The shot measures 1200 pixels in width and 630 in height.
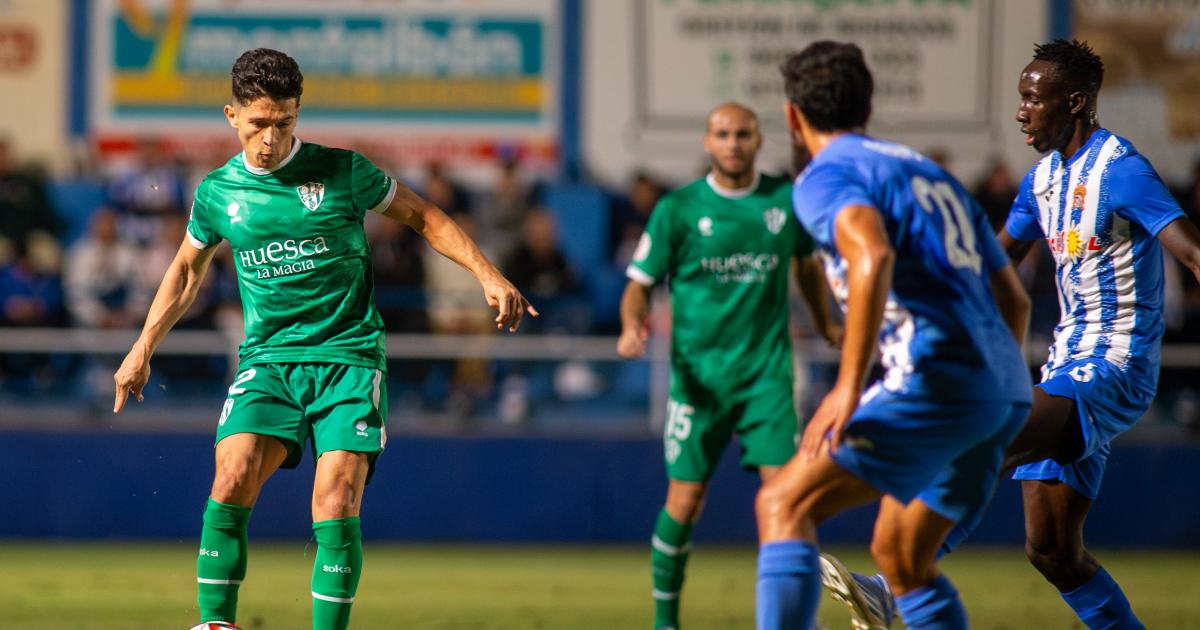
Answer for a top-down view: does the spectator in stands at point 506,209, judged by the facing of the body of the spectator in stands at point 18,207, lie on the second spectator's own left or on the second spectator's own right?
on the second spectator's own left

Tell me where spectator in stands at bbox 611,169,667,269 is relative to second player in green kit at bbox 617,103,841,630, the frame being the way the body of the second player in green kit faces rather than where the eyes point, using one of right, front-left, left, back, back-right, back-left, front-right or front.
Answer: back

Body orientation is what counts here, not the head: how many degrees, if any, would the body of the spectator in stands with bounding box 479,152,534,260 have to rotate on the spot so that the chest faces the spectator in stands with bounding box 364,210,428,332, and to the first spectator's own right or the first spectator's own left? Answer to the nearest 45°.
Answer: approximately 45° to the first spectator's own right

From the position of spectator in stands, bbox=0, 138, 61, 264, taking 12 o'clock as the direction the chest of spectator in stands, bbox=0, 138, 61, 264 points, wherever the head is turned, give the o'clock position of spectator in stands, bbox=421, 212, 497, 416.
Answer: spectator in stands, bbox=421, 212, 497, 416 is roughly at 10 o'clock from spectator in stands, bbox=0, 138, 61, 264.

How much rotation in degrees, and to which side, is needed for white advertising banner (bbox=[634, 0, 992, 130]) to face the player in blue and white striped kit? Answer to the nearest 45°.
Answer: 0° — it already faces them

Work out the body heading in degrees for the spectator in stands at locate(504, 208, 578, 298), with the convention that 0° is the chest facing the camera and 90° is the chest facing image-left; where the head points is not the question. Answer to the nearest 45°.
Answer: approximately 0°

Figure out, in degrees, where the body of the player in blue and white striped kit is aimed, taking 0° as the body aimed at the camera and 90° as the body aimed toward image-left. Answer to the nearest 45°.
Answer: approximately 45°

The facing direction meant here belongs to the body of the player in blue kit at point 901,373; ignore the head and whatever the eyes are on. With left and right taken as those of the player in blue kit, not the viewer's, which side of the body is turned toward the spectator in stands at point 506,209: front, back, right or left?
front

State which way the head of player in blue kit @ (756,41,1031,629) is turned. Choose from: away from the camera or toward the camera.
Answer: away from the camera

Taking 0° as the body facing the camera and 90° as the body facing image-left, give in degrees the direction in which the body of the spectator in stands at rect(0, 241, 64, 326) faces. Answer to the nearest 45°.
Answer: approximately 0°
